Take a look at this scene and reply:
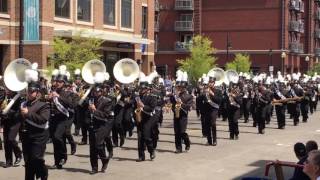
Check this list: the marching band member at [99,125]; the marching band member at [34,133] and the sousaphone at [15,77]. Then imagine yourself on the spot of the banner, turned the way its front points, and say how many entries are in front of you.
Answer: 3

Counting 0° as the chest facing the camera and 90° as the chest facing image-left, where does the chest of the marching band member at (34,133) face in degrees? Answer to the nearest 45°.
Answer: approximately 45°

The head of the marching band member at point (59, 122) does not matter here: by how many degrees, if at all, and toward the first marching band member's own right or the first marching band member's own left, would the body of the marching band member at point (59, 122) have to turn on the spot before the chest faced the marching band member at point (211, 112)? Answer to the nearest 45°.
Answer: approximately 180°

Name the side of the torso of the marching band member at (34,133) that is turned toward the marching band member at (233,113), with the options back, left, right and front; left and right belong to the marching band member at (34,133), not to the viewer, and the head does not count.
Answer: back

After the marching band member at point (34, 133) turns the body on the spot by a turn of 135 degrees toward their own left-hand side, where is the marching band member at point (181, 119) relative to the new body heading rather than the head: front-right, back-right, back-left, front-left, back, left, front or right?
front-left

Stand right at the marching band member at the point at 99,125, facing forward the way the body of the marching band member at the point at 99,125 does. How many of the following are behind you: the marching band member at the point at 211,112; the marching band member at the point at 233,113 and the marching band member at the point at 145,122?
3

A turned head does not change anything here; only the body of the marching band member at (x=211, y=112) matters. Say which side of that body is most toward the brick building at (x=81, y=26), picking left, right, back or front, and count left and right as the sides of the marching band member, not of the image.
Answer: right
